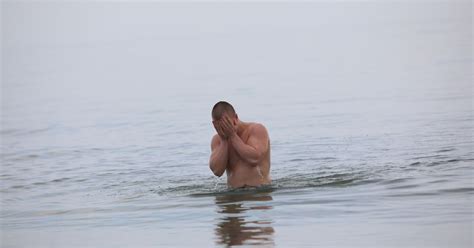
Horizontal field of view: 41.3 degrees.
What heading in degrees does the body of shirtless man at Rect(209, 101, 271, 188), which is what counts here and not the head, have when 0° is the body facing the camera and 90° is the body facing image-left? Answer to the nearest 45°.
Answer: approximately 45°
